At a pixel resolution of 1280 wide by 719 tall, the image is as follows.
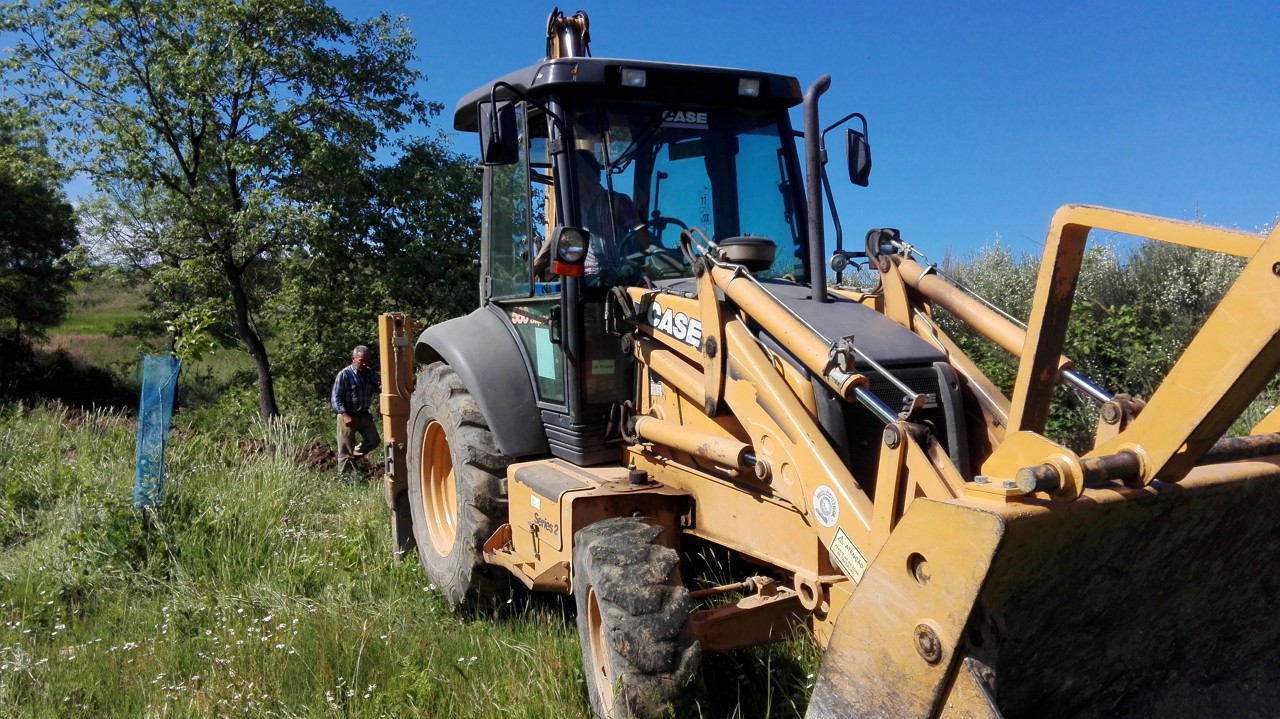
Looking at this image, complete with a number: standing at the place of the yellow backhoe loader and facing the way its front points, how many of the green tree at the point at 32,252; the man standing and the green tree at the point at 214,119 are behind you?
3

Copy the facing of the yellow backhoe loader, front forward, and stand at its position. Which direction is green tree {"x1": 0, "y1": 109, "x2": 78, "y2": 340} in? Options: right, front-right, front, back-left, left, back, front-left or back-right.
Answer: back

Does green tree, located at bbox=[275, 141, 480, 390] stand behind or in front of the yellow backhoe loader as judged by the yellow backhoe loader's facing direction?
behind

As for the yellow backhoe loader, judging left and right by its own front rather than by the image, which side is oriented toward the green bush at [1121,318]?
left

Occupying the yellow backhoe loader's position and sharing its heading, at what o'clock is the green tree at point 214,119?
The green tree is roughly at 6 o'clock from the yellow backhoe loader.

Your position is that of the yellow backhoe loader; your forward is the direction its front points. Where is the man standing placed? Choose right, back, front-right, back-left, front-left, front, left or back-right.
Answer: back

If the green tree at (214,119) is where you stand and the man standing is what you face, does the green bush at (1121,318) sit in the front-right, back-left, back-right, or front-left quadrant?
front-left

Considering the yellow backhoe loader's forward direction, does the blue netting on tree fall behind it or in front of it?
behind

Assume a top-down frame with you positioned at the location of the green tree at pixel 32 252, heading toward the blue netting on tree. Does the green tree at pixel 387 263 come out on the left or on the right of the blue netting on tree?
left
